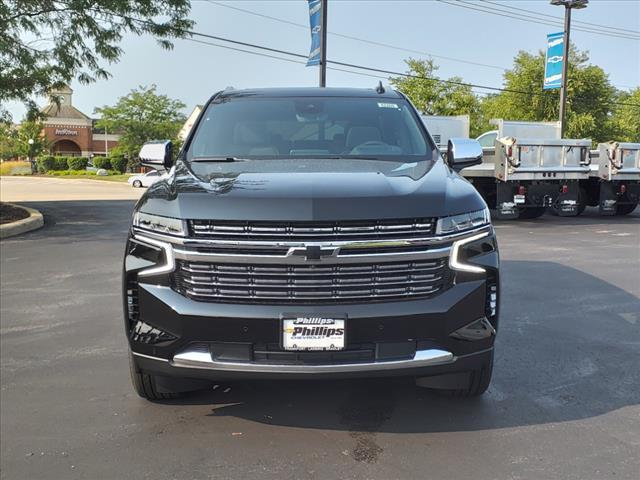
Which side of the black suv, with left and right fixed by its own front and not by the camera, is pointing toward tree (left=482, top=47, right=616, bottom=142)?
back

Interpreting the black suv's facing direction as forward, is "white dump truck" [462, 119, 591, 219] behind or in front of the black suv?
behind

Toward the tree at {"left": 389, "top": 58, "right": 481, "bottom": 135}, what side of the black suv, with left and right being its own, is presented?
back

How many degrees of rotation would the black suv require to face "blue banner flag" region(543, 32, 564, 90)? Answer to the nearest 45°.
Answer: approximately 135° to its left

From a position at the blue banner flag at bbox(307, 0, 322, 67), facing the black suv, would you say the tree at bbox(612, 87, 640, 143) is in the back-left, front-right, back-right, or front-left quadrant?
back-left

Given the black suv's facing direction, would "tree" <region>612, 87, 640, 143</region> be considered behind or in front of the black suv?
behind

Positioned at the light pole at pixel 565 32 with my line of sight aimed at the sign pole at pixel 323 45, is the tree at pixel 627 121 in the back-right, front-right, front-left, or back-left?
back-right

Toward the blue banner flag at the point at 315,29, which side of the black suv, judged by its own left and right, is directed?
back

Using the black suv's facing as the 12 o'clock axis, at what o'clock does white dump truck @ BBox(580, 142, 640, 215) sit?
The white dump truck is roughly at 7 o'clock from the black suv.

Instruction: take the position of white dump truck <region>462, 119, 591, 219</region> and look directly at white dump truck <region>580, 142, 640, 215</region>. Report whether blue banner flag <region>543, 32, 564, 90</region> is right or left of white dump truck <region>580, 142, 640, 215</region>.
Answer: left

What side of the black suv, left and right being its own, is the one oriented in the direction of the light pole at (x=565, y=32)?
back

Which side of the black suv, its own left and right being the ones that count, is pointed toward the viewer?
front
